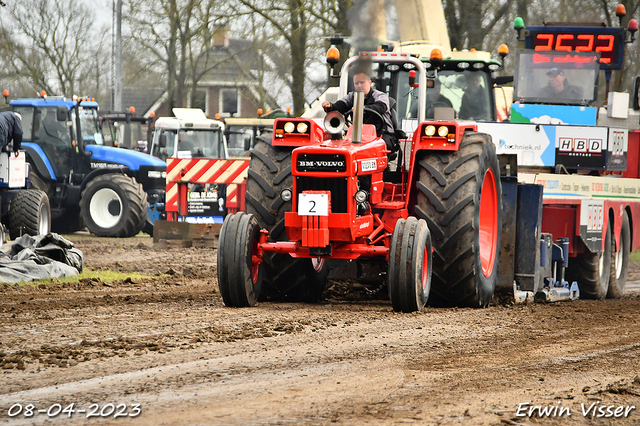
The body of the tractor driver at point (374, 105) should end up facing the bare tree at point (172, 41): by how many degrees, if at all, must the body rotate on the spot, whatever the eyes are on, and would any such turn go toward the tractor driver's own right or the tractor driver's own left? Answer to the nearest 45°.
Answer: approximately 135° to the tractor driver's own right

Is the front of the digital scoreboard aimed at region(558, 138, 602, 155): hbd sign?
yes

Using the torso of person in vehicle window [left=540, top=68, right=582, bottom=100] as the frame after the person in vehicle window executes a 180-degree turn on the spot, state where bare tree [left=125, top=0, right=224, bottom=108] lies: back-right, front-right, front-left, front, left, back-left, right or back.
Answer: left

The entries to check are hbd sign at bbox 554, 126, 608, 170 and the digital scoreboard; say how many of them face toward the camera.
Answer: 2

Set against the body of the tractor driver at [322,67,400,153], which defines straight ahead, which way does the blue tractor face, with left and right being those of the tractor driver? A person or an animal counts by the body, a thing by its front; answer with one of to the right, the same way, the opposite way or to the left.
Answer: to the left

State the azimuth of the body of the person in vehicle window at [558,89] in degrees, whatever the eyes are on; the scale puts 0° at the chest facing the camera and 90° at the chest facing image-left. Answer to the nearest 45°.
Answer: approximately 45°

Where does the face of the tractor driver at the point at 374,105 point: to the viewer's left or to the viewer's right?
to the viewer's left

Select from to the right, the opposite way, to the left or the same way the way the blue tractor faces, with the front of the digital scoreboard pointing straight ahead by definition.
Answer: to the left

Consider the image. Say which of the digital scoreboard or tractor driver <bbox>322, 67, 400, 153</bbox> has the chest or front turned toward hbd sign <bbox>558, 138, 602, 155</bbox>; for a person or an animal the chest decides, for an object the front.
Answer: the digital scoreboard

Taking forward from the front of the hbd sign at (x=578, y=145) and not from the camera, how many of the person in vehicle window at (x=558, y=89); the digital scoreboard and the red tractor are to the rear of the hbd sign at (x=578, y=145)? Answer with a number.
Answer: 2

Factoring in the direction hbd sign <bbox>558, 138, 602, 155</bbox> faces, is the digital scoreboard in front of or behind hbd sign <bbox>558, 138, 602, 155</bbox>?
behind

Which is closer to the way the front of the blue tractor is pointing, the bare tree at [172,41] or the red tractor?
the red tractor

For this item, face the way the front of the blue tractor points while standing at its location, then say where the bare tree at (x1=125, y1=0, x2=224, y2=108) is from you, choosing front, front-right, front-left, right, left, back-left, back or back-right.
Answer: back-left
